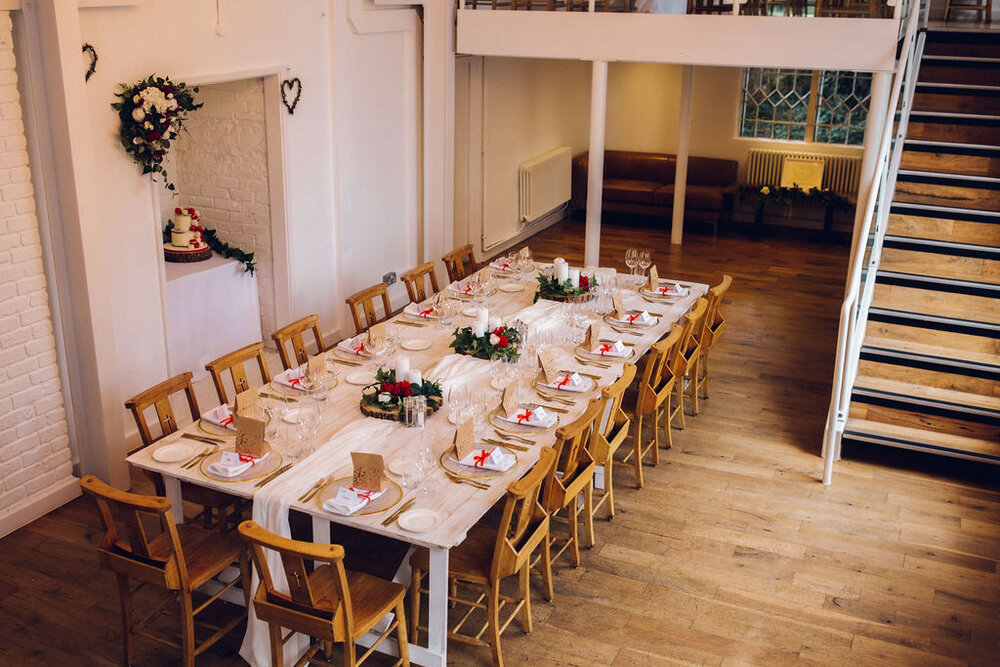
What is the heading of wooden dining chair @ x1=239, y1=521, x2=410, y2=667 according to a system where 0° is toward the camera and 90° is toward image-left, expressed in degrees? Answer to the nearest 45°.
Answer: approximately 225°

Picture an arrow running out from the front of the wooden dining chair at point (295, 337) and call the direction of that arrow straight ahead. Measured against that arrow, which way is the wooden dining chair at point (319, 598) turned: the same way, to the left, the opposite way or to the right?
to the left

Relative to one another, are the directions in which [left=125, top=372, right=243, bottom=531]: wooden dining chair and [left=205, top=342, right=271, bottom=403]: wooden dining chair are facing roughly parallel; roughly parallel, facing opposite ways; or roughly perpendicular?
roughly parallel

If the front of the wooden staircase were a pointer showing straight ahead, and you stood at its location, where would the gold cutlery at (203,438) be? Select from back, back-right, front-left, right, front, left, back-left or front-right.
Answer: front-right

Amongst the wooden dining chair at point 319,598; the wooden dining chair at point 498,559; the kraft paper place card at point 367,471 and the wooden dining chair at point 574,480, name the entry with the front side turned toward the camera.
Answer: the kraft paper place card

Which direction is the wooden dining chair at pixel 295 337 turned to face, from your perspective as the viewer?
facing the viewer and to the right of the viewer

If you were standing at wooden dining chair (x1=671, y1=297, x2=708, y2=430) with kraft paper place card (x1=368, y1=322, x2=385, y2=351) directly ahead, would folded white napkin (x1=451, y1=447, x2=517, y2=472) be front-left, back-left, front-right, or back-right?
front-left

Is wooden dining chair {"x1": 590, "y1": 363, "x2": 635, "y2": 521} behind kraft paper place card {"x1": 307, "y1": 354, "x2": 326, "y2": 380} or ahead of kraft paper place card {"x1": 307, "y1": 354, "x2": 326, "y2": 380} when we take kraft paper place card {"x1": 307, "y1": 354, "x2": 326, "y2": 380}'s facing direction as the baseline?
behind

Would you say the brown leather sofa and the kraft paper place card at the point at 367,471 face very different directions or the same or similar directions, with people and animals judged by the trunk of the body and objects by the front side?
same or similar directions

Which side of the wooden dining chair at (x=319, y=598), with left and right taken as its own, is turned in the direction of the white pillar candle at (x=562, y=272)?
front

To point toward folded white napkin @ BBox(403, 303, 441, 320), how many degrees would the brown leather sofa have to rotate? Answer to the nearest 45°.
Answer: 0° — it already faces it

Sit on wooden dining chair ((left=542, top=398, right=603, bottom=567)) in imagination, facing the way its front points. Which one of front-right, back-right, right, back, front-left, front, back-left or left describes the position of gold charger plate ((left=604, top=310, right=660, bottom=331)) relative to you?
front-right

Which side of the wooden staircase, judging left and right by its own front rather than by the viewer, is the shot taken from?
front

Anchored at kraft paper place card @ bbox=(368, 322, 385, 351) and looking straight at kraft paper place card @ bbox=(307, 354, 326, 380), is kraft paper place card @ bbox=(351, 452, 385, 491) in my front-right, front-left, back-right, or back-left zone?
front-left

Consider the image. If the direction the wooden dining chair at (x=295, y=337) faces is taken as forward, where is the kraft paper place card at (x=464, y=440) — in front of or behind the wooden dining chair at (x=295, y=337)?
in front

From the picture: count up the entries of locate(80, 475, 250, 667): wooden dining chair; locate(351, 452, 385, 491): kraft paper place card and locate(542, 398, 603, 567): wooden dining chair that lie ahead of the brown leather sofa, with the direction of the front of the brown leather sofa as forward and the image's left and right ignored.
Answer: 3

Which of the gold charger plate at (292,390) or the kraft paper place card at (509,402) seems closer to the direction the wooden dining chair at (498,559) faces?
the gold charger plate

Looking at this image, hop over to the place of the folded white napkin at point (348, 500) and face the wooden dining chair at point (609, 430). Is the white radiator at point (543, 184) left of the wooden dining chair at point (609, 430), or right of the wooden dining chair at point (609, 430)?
left
